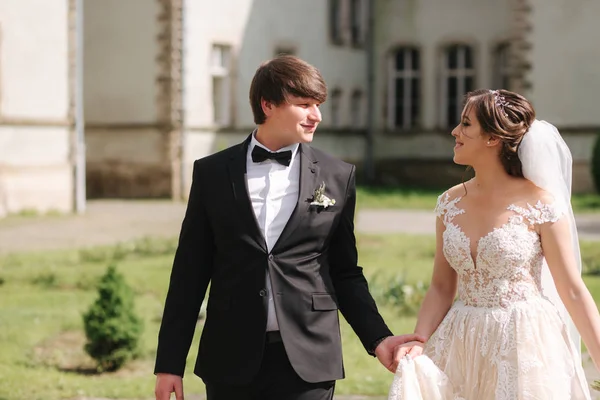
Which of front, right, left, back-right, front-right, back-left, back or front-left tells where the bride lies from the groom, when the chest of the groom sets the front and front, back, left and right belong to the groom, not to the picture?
left

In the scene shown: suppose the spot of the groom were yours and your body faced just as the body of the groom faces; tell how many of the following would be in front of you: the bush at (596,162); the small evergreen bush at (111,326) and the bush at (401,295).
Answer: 0

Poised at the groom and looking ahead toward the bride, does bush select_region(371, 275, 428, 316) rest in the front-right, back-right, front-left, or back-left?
front-left

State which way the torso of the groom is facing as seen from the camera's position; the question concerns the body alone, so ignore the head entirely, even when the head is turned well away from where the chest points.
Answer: toward the camera

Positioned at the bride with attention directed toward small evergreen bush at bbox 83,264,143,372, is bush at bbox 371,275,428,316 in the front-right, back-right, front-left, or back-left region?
front-right

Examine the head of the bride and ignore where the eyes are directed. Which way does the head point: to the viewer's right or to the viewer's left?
to the viewer's left

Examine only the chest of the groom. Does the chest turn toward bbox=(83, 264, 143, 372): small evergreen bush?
no

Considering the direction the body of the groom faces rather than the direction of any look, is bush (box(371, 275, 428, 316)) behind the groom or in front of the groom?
behind

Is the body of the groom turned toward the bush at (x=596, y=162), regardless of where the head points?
no
